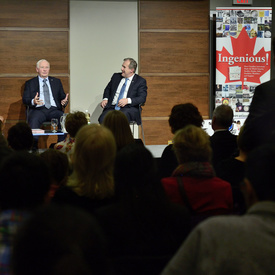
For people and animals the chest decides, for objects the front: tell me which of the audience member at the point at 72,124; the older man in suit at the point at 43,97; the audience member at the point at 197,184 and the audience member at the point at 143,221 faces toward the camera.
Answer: the older man in suit

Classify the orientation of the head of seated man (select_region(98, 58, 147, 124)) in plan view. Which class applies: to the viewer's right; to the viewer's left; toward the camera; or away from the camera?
to the viewer's left

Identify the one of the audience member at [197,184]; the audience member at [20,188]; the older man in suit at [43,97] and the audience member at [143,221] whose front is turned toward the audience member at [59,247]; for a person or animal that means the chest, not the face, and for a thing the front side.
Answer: the older man in suit

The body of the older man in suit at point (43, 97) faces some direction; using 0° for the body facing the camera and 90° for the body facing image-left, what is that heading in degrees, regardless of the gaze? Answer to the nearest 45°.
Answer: approximately 0°

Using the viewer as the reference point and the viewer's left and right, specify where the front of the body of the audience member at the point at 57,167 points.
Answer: facing away from the viewer

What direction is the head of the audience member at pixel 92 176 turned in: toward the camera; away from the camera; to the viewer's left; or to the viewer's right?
away from the camera

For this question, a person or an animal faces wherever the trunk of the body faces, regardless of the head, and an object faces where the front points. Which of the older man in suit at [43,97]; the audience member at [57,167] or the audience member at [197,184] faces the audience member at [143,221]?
the older man in suit

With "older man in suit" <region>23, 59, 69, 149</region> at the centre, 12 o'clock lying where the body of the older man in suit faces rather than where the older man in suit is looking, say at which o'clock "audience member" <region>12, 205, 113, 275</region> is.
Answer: The audience member is roughly at 12 o'clock from the older man in suit.

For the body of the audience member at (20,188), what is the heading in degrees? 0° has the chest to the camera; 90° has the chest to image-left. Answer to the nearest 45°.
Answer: approximately 180°

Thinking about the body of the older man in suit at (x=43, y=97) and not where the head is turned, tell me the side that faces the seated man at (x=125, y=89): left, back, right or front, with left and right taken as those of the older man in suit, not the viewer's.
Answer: left

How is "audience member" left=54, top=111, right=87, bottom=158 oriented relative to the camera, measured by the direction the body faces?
away from the camera

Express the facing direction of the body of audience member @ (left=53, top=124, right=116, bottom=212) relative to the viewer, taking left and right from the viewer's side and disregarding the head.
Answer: facing away from the viewer

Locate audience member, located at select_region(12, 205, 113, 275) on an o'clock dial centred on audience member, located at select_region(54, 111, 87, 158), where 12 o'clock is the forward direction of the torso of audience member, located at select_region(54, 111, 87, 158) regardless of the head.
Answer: audience member, located at select_region(12, 205, 113, 275) is roughly at 6 o'clock from audience member, located at select_region(54, 111, 87, 158).

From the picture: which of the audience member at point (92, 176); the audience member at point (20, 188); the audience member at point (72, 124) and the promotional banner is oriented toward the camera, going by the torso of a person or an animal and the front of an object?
the promotional banner

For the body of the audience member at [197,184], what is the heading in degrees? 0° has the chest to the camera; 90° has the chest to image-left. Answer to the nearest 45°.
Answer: approximately 180°

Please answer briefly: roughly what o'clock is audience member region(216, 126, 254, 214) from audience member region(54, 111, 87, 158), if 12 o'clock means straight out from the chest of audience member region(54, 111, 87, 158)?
audience member region(216, 126, 254, 214) is roughly at 5 o'clock from audience member region(54, 111, 87, 158).

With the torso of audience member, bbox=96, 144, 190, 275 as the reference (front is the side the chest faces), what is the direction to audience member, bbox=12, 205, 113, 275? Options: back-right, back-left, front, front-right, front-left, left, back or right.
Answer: back

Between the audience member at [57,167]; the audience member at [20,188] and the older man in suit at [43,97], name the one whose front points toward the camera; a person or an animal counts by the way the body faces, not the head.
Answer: the older man in suit
